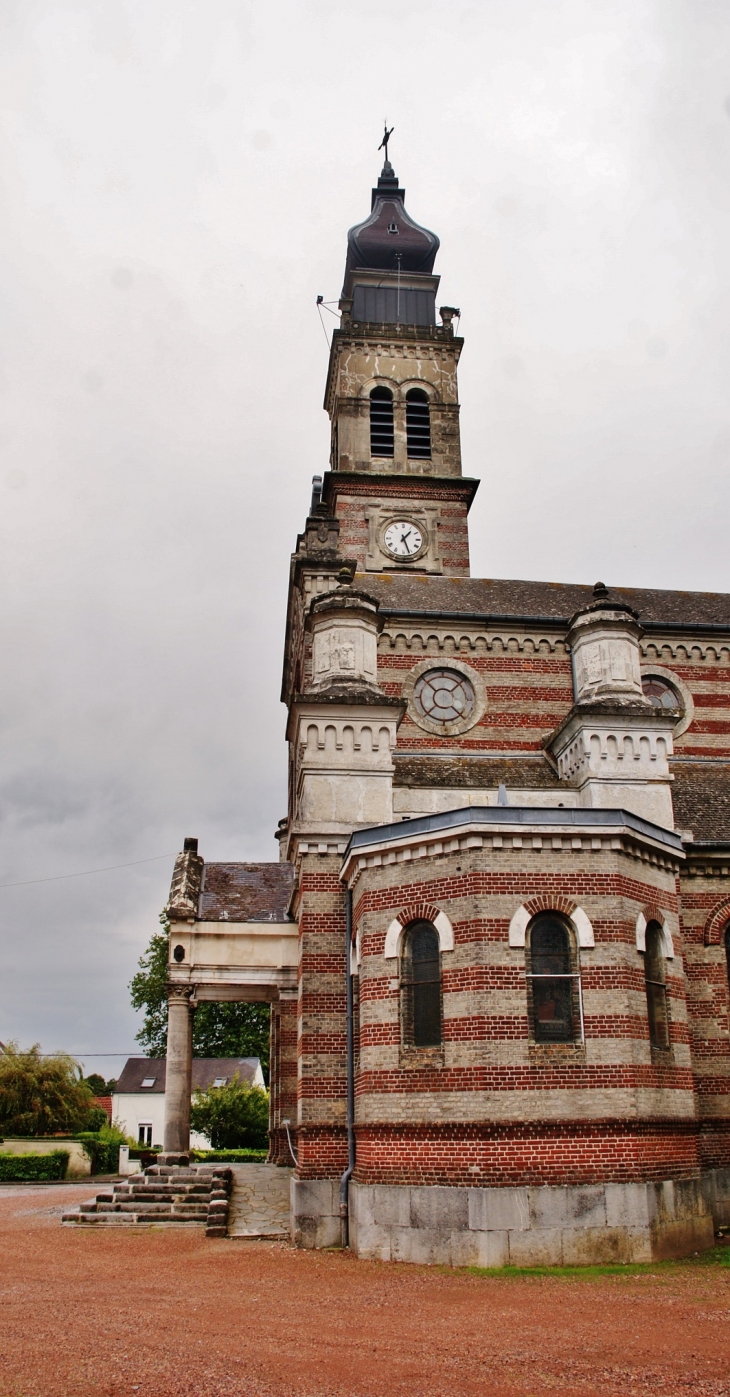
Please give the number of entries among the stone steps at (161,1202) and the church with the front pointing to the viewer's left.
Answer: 2

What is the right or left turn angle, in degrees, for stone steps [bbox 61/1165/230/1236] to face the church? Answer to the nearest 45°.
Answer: approximately 135° to its left

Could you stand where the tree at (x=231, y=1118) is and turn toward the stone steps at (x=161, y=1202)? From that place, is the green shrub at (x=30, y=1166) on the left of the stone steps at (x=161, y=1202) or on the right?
right

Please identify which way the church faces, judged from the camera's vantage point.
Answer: facing to the left of the viewer

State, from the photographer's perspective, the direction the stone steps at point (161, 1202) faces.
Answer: facing to the left of the viewer

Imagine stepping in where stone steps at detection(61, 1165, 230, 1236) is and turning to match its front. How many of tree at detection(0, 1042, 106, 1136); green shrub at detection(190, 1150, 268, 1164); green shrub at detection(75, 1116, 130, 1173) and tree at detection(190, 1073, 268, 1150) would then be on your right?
4

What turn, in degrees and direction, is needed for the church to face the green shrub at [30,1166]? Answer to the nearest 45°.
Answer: approximately 45° to its right
